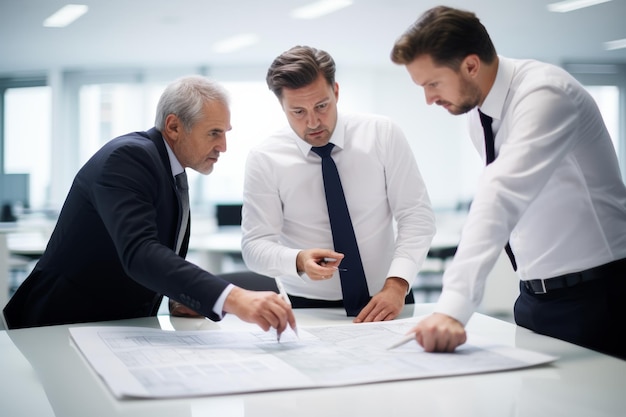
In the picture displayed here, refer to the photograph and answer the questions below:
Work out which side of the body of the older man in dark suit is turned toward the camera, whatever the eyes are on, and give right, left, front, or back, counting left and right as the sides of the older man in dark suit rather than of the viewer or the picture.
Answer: right

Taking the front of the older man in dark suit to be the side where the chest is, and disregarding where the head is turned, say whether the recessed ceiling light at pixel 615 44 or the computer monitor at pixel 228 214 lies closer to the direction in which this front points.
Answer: the recessed ceiling light

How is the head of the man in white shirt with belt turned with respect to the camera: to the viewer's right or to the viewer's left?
to the viewer's left

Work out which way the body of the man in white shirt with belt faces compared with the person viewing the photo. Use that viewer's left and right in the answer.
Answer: facing to the left of the viewer

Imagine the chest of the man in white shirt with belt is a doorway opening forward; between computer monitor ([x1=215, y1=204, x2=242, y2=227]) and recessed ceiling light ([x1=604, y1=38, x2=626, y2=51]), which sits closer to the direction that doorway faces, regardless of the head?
the computer monitor

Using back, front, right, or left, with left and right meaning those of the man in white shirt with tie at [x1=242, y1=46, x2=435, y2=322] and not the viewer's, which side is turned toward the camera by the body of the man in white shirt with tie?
front

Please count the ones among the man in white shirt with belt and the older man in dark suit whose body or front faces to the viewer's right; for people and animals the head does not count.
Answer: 1

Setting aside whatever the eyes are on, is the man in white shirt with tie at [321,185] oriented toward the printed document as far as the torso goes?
yes

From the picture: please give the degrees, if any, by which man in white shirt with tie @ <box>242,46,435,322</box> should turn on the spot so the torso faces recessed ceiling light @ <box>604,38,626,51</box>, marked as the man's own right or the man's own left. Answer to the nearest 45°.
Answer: approximately 135° to the man's own left

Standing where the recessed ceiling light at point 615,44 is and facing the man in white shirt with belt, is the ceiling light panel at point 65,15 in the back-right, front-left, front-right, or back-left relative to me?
front-right

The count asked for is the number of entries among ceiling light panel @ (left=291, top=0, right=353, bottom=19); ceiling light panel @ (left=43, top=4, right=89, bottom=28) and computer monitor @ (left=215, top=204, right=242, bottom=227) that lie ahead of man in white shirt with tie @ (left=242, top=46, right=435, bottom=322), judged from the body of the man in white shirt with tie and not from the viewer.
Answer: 0

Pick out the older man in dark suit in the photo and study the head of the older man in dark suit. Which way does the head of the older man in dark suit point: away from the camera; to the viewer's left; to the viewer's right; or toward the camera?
to the viewer's right

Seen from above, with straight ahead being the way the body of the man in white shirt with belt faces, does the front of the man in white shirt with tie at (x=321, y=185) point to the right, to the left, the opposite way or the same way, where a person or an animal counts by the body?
to the left

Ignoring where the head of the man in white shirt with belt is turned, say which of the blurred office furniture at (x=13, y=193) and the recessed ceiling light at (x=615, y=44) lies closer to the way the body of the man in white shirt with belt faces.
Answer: the blurred office furniture

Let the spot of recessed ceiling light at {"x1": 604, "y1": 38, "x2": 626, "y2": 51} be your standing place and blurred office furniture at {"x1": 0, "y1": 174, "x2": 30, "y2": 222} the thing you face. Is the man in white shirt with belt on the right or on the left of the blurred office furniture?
left

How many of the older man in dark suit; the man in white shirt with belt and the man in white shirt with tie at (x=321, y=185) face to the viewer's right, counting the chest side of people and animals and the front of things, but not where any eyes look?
1

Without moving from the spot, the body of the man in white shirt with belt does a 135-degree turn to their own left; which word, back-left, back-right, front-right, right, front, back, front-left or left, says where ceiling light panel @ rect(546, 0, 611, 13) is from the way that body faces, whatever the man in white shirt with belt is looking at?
back-left

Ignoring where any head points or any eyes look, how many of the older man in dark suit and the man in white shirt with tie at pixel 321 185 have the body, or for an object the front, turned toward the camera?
1

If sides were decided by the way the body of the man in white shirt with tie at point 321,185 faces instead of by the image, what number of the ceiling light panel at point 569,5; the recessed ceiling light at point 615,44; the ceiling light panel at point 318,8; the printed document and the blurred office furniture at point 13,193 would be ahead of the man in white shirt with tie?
1

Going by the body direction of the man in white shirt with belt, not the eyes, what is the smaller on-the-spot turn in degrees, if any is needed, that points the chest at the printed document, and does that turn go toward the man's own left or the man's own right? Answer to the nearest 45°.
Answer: approximately 45° to the man's own left
